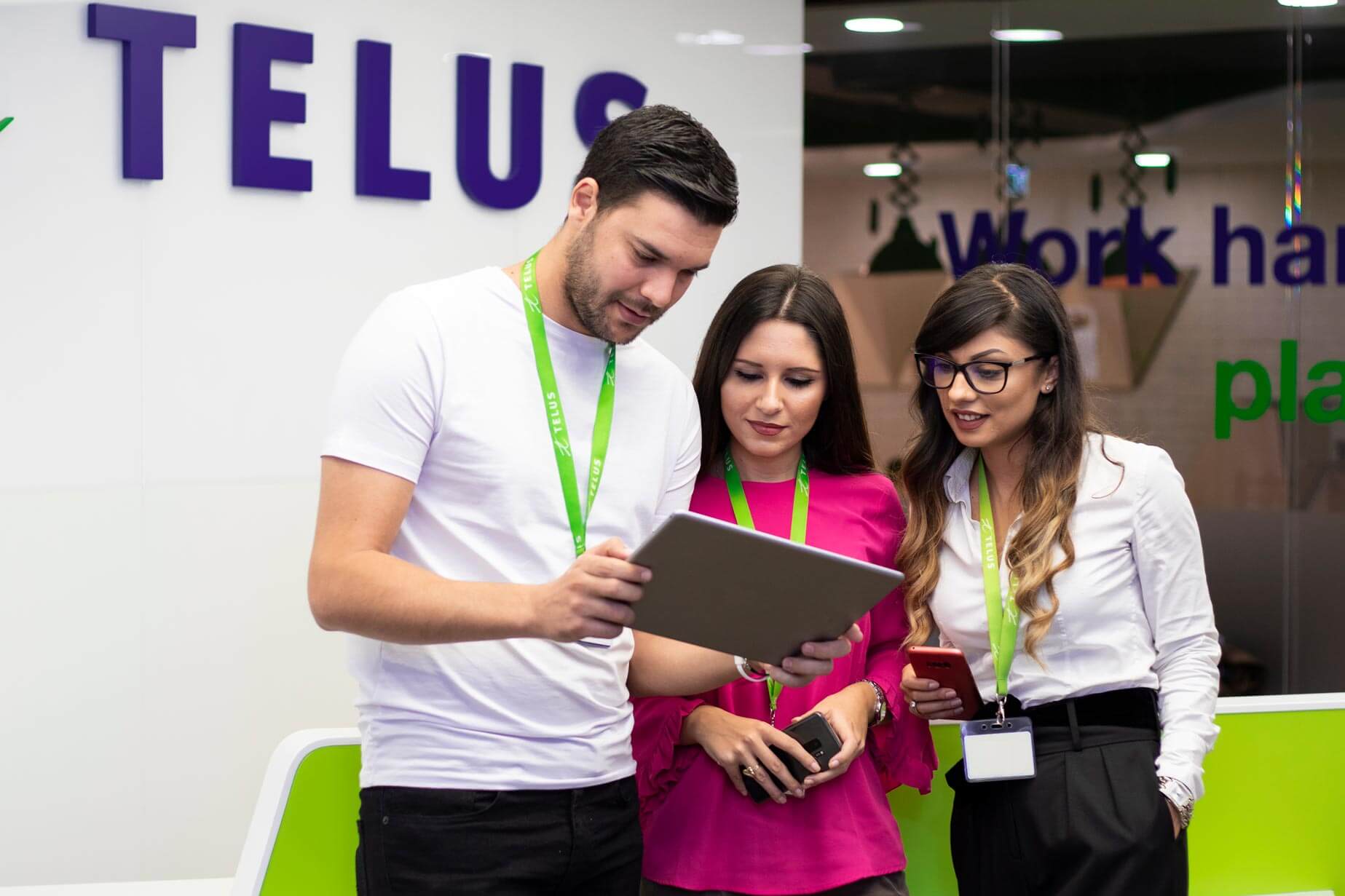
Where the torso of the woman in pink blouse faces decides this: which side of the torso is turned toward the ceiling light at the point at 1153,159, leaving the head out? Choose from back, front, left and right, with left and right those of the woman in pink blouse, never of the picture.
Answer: back

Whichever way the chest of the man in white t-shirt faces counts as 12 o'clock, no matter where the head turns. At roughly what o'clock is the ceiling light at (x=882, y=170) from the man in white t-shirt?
The ceiling light is roughly at 8 o'clock from the man in white t-shirt.

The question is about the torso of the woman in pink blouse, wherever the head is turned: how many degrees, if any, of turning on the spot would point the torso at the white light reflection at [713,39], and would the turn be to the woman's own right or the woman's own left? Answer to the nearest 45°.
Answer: approximately 180°

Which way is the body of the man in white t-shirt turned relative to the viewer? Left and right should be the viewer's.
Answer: facing the viewer and to the right of the viewer

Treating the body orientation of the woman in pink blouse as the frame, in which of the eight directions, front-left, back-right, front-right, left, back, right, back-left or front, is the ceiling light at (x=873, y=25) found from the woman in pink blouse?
back

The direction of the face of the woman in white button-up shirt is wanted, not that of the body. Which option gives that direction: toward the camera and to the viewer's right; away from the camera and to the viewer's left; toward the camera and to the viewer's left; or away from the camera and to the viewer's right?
toward the camera and to the viewer's left

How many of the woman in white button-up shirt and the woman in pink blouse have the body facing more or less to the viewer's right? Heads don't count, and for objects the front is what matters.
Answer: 0

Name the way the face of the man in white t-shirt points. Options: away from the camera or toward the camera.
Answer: toward the camera

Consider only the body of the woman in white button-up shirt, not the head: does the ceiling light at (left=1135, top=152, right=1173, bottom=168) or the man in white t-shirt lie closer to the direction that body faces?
the man in white t-shirt

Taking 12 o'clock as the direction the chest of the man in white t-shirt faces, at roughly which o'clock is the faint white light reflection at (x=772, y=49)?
The faint white light reflection is roughly at 8 o'clock from the man in white t-shirt.

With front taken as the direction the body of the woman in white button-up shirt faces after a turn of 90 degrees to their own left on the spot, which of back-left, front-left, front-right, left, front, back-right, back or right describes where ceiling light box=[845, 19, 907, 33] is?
back-left

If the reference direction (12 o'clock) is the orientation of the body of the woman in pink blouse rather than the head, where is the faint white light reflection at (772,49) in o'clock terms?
The faint white light reflection is roughly at 6 o'clock from the woman in pink blouse.

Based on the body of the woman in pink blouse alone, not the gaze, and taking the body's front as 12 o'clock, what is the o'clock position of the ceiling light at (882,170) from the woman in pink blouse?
The ceiling light is roughly at 6 o'clock from the woman in pink blouse.

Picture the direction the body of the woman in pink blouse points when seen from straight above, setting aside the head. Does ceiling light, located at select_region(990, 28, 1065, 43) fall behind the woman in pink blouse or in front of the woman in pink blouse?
behind

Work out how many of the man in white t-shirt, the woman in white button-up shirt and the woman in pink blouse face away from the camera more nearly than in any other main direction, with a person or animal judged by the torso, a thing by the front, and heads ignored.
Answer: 0

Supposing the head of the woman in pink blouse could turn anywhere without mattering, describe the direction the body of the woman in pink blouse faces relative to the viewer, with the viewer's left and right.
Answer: facing the viewer

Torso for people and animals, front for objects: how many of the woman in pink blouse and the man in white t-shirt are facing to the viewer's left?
0
